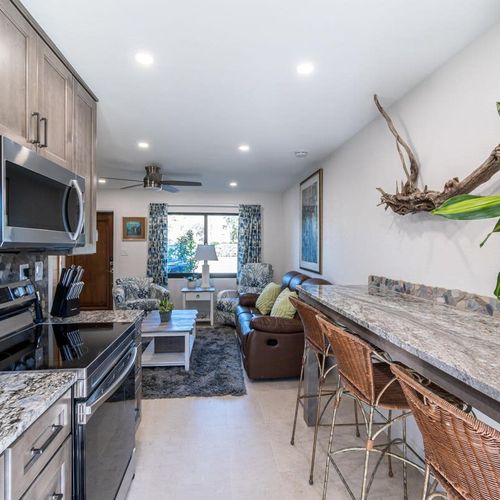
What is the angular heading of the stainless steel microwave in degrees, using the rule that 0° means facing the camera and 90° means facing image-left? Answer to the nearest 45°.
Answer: approximately 315°

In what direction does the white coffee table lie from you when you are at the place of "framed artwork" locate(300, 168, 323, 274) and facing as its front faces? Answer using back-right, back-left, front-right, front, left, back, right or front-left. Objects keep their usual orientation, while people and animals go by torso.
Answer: front-left

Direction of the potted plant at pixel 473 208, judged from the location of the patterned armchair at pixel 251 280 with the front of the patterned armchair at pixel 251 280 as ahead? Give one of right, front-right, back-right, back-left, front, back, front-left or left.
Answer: front-left

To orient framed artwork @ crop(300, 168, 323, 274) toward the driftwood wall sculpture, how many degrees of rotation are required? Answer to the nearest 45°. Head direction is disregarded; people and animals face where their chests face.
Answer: approximately 90° to its left

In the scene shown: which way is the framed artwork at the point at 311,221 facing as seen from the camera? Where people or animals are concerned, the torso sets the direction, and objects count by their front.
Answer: to the viewer's left

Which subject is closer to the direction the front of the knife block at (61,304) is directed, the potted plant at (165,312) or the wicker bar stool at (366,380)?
the wicker bar stool

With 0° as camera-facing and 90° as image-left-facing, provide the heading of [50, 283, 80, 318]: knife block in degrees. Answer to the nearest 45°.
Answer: approximately 315°

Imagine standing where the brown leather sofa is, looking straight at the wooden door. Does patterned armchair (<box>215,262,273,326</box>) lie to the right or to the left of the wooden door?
right

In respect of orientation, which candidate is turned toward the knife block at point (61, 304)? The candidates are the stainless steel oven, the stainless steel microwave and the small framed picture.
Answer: the small framed picture

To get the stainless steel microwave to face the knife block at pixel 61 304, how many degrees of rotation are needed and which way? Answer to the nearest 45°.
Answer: approximately 135° to its left

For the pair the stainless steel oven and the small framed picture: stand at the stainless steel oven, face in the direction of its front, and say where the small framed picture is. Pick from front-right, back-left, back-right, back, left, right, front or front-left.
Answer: back-left

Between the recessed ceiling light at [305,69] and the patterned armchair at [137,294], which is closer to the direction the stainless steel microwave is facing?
the recessed ceiling light

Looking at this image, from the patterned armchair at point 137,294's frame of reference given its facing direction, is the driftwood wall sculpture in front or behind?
in front

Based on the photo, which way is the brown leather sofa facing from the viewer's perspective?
to the viewer's left

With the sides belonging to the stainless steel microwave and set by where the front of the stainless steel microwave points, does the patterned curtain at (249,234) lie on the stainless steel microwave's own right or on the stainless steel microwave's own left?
on the stainless steel microwave's own left

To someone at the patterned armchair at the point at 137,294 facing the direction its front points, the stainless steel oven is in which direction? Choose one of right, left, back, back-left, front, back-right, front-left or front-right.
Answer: front-right

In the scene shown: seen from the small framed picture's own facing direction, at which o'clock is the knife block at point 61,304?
The knife block is roughly at 12 o'clock from the small framed picture.

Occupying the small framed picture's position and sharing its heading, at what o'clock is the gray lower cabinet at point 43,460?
The gray lower cabinet is roughly at 12 o'clock from the small framed picture.
